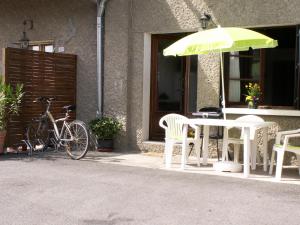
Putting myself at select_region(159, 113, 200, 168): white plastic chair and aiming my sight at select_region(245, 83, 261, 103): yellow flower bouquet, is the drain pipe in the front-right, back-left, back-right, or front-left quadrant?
back-left

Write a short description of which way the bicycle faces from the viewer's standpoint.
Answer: facing away from the viewer and to the left of the viewer

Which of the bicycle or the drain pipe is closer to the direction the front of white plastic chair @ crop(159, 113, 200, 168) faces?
the drain pipe

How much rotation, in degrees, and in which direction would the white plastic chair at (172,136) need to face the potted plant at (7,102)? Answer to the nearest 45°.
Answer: approximately 135° to its left

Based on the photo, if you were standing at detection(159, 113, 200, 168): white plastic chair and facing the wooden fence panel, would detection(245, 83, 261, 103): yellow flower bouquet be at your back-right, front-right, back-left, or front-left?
back-right

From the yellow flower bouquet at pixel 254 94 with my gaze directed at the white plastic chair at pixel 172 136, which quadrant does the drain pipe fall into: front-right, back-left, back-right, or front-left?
front-right

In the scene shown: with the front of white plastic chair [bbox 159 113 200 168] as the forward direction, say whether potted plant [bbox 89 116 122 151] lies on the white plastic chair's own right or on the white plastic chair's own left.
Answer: on the white plastic chair's own left

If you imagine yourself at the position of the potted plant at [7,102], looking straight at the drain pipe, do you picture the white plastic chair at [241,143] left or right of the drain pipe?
right

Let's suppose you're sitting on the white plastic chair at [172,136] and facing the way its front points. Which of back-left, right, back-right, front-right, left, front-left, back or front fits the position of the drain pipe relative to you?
left

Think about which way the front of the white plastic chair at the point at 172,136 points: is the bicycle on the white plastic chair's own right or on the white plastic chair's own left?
on the white plastic chair's own left

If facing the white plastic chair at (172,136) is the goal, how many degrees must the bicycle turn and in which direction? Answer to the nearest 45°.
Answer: approximately 180°
